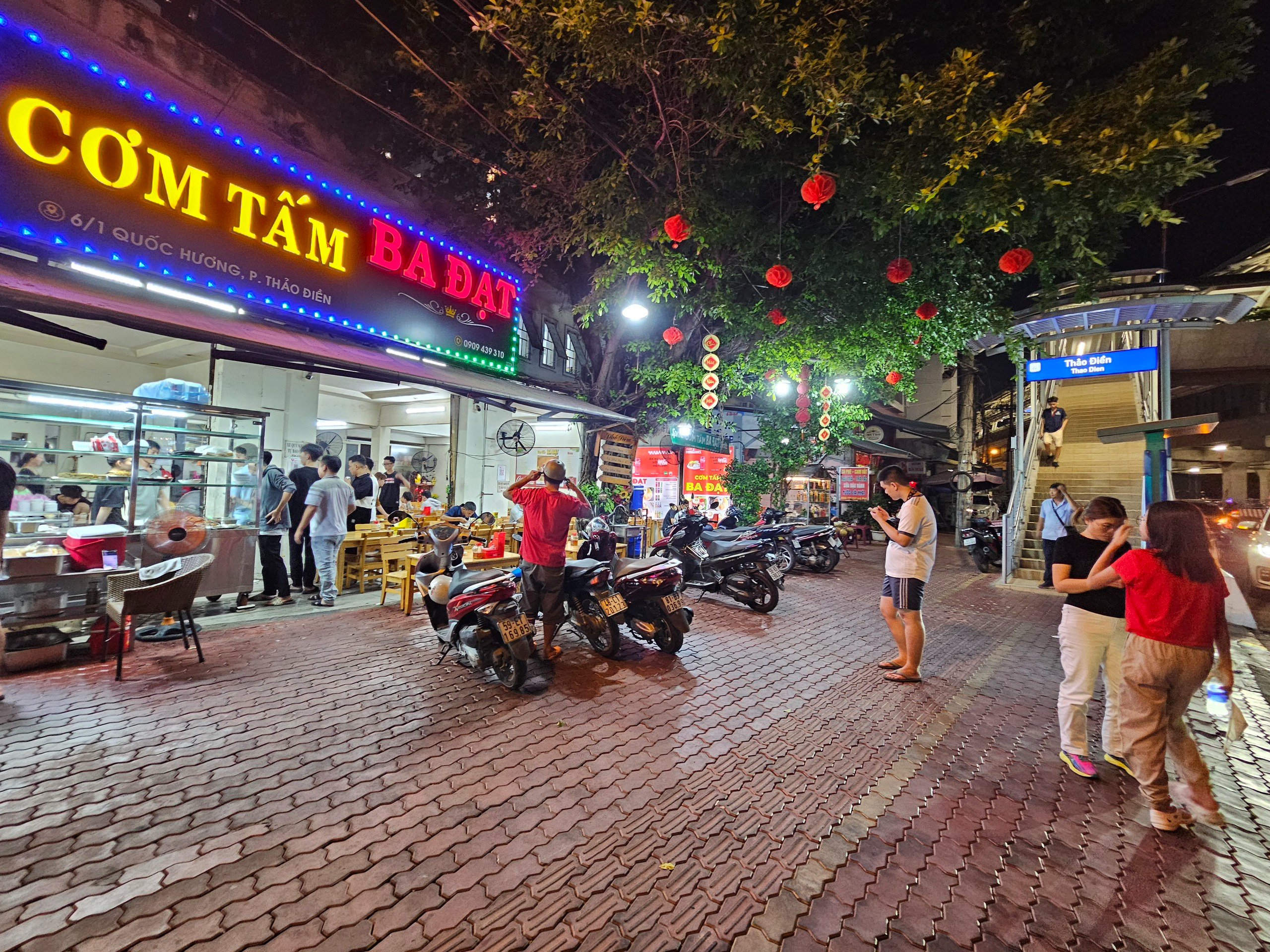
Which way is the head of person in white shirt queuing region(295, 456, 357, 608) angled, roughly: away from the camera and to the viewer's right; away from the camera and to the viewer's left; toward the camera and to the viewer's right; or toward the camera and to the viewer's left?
away from the camera and to the viewer's left

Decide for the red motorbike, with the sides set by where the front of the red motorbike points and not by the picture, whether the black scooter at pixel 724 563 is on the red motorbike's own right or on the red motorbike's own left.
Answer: on the red motorbike's own right

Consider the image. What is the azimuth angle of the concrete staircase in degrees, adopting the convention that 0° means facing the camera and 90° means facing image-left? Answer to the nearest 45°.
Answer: approximately 0°

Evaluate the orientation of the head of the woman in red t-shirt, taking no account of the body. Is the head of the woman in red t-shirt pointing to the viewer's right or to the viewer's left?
to the viewer's left

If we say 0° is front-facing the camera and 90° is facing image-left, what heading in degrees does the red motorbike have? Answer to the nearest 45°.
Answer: approximately 135°

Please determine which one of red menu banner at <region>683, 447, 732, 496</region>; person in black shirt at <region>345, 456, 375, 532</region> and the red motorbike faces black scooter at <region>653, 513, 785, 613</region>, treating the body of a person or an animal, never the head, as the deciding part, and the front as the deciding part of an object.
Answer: the red menu banner

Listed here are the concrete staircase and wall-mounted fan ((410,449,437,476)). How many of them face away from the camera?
0

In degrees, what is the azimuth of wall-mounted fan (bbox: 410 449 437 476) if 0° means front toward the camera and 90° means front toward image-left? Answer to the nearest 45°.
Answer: approximately 0°

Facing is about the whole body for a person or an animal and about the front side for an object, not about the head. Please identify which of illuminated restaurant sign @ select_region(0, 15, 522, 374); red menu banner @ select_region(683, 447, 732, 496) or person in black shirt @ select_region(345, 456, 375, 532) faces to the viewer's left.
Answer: the person in black shirt

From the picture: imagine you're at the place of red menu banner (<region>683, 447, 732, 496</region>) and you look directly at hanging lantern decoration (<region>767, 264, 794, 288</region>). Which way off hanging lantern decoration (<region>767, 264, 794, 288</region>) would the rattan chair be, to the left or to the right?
right

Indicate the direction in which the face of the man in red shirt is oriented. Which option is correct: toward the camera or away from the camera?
away from the camera

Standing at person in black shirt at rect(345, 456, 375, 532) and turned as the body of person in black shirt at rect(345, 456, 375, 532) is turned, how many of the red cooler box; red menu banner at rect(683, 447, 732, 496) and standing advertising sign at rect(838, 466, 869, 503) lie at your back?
2

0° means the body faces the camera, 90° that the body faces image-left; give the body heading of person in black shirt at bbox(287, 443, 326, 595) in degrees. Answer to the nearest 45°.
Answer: approximately 135°

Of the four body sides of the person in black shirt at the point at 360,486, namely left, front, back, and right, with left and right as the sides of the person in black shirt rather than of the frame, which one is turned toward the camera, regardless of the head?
left
